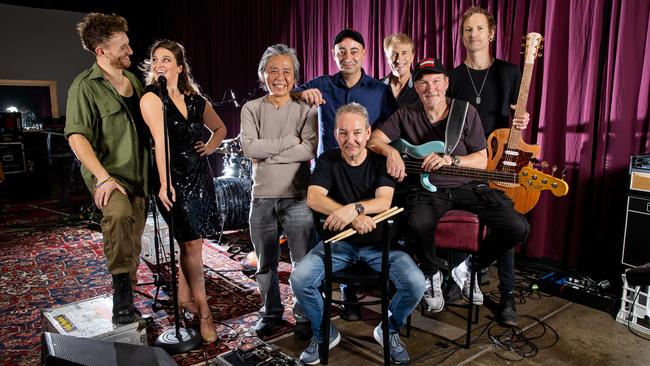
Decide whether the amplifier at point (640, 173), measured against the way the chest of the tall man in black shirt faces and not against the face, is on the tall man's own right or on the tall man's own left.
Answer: on the tall man's own left

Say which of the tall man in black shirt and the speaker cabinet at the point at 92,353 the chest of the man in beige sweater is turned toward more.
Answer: the speaker cabinet

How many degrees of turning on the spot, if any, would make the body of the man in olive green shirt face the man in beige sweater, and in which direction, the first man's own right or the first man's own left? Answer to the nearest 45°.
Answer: approximately 45° to the first man's own left

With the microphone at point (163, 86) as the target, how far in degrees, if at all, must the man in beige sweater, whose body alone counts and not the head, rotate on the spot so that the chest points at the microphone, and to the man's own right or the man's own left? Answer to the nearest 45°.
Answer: approximately 45° to the man's own right

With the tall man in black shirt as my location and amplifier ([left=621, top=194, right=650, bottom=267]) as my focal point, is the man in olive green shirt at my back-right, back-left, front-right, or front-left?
back-right

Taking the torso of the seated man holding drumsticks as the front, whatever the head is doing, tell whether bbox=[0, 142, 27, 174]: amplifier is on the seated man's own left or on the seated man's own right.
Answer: on the seated man's own right

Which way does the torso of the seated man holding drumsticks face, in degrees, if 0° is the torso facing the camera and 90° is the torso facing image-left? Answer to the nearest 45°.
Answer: approximately 0°

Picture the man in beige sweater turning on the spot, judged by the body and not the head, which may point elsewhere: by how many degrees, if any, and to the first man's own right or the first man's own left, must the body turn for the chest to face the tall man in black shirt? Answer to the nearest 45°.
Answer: approximately 90° to the first man's own left

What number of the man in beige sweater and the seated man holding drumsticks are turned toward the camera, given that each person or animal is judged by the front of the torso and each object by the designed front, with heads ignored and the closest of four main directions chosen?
2

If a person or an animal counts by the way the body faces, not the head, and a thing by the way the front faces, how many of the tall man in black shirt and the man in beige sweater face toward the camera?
2

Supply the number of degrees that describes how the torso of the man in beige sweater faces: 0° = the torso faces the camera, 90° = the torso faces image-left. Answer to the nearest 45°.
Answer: approximately 0°

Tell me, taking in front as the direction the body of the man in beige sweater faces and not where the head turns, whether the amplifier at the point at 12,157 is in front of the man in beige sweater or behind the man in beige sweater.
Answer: behind
